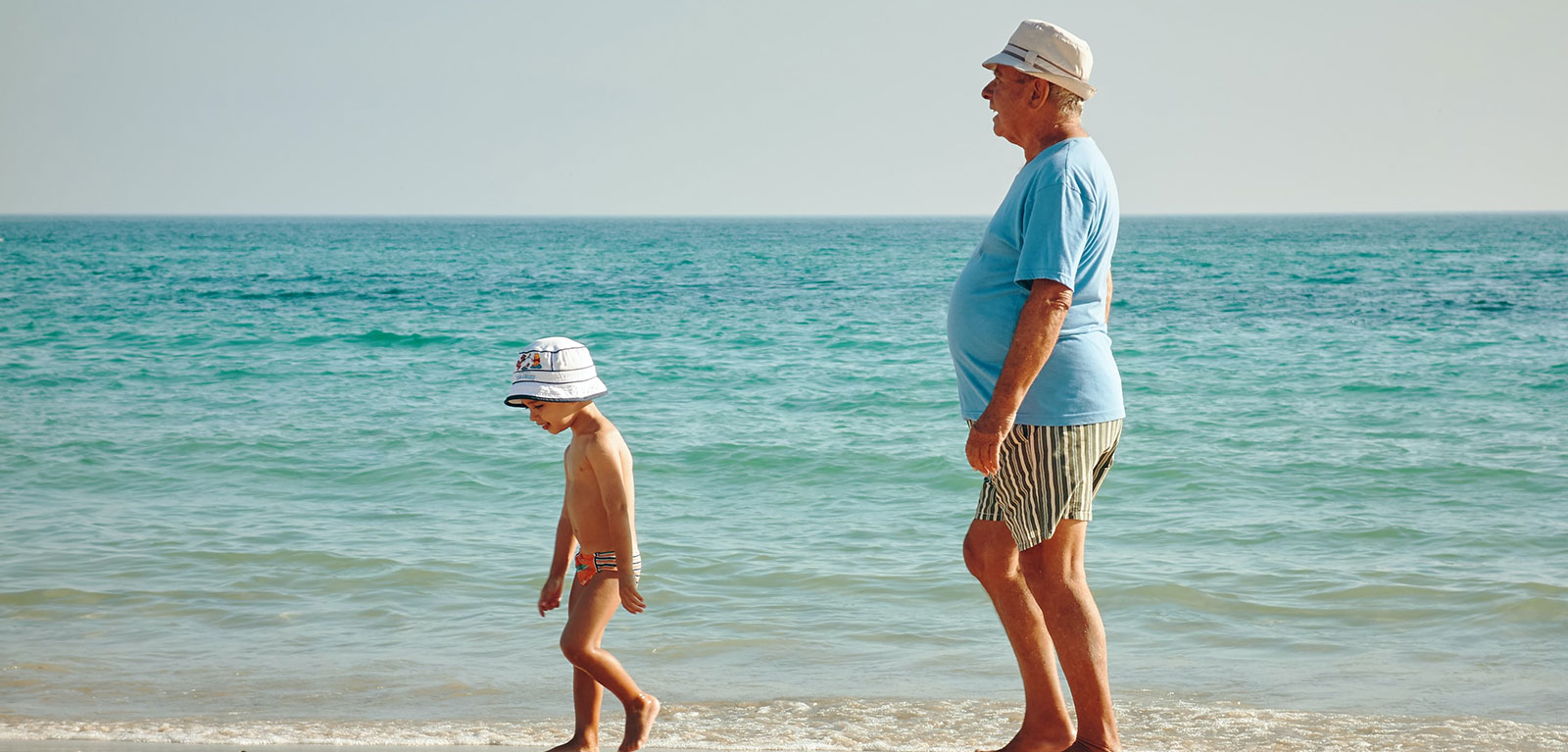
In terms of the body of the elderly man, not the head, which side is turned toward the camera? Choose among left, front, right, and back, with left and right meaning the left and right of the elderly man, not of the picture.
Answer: left

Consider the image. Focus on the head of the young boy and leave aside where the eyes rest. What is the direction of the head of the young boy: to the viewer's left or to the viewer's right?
to the viewer's left

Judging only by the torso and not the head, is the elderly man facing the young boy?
yes

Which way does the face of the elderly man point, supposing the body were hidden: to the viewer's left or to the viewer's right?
to the viewer's left
